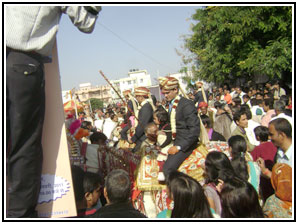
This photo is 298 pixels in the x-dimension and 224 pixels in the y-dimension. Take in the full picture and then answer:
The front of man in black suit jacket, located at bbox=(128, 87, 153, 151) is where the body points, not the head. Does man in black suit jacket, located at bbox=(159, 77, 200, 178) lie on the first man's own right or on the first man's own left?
on the first man's own left

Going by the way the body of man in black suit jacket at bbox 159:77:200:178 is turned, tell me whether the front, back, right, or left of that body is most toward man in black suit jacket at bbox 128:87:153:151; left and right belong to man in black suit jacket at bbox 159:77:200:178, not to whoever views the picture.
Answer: right

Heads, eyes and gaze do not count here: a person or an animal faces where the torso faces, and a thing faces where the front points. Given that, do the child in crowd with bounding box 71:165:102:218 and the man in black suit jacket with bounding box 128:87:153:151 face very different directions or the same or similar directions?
very different directions

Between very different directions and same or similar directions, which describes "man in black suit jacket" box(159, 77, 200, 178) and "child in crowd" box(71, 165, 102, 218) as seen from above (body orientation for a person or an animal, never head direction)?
very different directions
